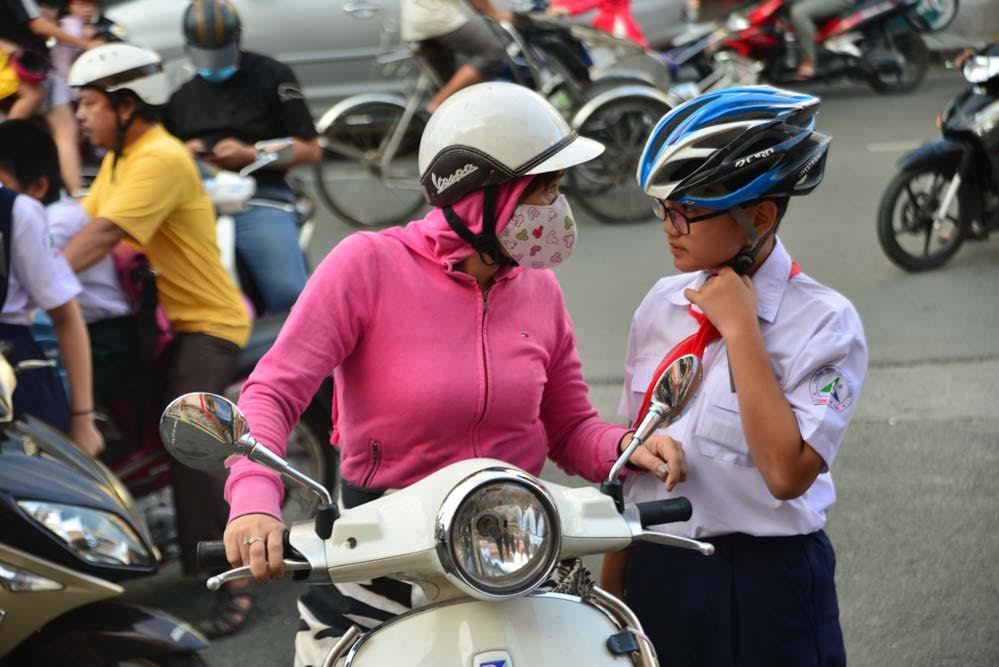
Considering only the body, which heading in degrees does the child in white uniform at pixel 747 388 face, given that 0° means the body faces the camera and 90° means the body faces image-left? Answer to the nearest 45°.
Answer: approximately 45°

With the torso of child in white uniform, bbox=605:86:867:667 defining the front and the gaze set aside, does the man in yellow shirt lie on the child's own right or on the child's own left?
on the child's own right

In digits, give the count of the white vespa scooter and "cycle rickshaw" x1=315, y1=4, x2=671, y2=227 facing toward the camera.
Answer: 1

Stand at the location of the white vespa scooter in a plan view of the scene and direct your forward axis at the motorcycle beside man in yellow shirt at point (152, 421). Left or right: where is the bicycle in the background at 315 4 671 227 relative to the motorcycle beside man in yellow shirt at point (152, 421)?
right

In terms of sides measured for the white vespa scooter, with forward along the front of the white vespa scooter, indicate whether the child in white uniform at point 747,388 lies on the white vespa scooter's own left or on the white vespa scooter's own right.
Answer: on the white vespa scooter's own left

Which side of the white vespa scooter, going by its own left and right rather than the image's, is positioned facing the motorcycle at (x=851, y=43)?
back
